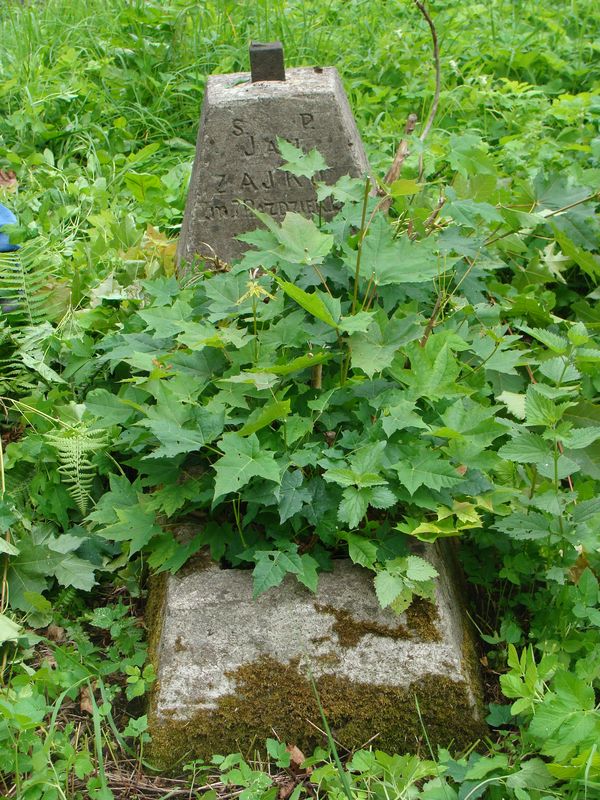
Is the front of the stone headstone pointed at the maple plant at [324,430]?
yes

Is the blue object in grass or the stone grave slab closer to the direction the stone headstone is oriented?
the stone grave slab

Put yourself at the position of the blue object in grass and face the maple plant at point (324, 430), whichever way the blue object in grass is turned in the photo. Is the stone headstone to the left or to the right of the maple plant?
left

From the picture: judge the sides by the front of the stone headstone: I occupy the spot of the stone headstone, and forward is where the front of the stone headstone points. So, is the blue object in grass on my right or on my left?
on my right

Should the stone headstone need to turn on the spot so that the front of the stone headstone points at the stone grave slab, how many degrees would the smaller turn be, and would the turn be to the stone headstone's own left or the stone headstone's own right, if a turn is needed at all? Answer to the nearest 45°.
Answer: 0° — it already faces it

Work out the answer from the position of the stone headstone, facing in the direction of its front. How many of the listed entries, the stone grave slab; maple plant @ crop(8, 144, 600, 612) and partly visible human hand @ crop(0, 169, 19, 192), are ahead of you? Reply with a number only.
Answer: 2

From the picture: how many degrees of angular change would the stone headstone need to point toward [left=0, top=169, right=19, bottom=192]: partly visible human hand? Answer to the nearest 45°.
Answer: approximately 135° to its right

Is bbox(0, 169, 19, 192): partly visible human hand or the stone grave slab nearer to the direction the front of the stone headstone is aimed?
the stone grave slab

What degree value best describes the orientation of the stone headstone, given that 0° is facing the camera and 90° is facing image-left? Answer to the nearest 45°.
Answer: approximately 0°
